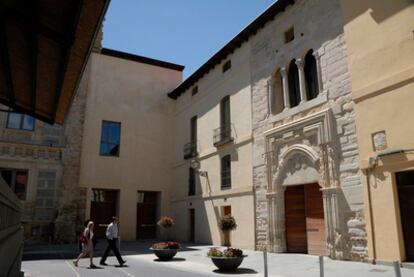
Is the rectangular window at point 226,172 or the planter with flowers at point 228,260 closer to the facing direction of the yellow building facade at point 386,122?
the planter with flowers

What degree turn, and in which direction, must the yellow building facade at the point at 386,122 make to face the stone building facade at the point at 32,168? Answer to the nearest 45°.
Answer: approximately 45° to its right

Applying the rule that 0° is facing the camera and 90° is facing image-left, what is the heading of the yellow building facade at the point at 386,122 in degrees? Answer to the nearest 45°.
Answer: approximately 45°

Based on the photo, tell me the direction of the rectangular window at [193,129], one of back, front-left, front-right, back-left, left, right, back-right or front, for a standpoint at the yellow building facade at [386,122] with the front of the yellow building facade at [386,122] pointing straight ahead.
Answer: right

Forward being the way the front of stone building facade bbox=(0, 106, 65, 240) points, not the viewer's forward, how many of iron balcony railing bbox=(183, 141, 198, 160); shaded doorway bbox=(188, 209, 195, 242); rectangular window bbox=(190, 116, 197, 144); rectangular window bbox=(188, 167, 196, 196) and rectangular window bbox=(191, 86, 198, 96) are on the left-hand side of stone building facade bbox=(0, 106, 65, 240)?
5

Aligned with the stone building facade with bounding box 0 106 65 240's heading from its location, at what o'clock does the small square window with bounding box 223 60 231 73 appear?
The small square window is roughly at 10 o'clock from the stone building facade.

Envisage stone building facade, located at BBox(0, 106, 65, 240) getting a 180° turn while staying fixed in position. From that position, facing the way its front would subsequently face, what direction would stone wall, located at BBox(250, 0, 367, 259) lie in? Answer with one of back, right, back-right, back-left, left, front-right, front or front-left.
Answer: back-right

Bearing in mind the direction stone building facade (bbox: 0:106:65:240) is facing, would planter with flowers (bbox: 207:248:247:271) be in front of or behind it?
in front

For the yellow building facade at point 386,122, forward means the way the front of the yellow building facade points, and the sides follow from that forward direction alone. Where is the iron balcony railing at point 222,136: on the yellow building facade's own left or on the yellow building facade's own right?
on the yellow building facade's own right

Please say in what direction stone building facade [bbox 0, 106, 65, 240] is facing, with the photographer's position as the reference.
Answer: facing the viewer

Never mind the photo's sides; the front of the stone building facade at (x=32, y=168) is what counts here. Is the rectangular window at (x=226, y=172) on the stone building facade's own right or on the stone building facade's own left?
on the stone building facade's own left

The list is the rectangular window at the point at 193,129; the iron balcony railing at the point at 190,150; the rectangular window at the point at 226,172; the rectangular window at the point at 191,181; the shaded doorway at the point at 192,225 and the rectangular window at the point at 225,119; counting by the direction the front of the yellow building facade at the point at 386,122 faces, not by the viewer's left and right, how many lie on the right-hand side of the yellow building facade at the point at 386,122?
6

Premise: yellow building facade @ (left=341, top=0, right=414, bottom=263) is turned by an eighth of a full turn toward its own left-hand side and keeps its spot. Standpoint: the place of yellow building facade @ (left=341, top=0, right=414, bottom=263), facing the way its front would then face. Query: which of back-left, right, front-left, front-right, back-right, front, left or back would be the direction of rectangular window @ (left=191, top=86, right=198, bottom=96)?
back-right
